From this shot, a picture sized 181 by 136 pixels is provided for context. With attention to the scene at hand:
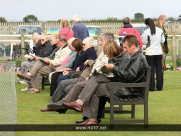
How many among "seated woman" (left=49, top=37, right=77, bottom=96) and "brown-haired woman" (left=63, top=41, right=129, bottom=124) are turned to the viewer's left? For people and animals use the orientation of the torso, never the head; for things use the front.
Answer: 2

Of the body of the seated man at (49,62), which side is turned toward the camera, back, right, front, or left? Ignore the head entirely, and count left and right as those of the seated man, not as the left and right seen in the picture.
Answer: left

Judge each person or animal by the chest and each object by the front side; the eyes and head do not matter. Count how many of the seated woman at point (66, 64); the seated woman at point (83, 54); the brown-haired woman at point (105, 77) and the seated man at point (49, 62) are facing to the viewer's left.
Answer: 4

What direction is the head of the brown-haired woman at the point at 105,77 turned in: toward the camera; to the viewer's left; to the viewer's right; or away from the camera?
to the viewer's left

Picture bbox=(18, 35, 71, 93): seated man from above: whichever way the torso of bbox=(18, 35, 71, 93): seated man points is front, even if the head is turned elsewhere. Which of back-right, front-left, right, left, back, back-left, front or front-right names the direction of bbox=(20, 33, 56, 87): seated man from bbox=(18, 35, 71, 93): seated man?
right

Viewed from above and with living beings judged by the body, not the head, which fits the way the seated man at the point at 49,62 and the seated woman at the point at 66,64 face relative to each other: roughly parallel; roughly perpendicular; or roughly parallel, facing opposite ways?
roughly parallel

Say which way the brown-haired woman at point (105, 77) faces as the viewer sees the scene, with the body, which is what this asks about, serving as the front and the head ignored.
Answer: to the viewer's left

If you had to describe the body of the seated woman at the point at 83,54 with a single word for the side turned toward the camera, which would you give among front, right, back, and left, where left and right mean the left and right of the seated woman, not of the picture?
left

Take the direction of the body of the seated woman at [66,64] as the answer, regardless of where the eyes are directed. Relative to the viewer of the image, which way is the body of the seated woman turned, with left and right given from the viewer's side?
facing to the left of the viewer

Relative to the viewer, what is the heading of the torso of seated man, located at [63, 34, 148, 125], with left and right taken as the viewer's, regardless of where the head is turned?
facing to the left of the viewer

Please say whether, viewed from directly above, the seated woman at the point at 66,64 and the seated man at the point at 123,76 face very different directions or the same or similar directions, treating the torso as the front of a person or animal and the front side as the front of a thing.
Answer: same or similar directions
